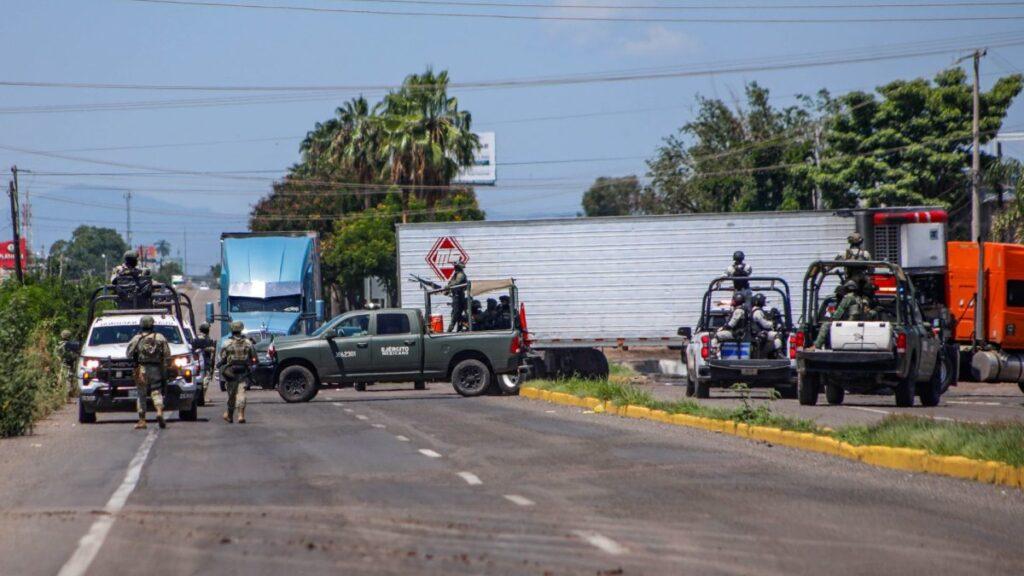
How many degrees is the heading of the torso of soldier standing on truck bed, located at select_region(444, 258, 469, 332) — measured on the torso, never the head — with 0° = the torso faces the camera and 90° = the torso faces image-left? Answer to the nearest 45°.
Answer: approximately 90°

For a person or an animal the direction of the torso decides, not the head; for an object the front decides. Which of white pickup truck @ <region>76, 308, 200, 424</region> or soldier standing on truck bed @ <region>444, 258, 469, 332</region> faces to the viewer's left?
the soldier standing on truck bed

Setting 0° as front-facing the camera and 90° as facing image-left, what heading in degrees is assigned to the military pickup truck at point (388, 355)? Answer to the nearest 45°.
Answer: approximately 90°

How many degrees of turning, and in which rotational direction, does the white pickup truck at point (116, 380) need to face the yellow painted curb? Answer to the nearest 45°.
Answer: approximately 45° to its left

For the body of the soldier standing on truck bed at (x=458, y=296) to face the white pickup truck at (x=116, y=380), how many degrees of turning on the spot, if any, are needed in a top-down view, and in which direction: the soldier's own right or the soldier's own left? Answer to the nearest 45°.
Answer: approximately 45° to the soldier's own left

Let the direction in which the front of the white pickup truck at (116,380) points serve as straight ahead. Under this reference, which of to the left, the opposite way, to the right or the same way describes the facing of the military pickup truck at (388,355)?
to the right

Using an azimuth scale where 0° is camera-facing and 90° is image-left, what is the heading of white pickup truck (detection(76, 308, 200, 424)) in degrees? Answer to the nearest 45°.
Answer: approximately 0°

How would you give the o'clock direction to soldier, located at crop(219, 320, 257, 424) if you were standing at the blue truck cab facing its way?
The soldier is roughly at 12 o'clock from the blue truck cab.
